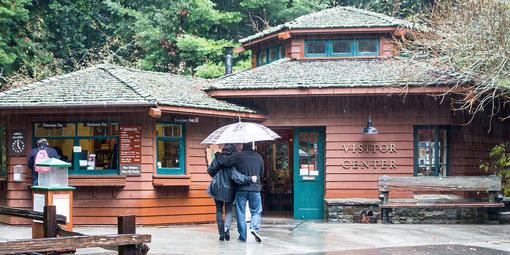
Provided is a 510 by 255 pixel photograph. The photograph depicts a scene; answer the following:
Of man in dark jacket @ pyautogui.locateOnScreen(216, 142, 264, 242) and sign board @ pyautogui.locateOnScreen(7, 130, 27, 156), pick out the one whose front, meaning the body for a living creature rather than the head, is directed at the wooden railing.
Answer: the sign board

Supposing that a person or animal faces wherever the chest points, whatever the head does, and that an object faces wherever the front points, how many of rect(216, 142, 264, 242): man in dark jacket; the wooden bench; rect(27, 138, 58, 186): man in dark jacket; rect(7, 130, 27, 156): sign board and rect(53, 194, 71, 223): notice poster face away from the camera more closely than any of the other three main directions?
2

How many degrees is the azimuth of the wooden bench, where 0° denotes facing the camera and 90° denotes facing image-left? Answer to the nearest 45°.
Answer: approximately 0°

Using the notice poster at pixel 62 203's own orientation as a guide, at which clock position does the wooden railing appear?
The wooden railing is roughly at 12 o'clock from the notice poster.

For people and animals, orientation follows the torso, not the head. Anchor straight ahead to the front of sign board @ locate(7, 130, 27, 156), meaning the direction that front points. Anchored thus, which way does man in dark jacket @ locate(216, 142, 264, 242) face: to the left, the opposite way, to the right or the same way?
the opposite way

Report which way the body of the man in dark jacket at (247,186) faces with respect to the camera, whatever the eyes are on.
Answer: away from the camera

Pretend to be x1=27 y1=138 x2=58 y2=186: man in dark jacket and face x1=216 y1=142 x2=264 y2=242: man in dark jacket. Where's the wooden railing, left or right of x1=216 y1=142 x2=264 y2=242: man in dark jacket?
right

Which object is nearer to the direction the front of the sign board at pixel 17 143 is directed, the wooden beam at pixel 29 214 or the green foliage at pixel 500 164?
the wooden beam

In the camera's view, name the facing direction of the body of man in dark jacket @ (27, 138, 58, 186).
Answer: away from the camera

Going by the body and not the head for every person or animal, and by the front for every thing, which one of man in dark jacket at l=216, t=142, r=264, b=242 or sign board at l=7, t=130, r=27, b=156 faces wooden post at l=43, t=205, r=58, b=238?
the sign board

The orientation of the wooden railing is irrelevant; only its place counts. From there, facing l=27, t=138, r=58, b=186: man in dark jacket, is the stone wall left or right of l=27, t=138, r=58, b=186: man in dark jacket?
right
